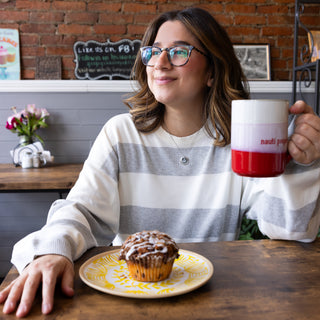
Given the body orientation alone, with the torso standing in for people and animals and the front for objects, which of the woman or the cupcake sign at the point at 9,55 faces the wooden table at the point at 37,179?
the cupcake sign

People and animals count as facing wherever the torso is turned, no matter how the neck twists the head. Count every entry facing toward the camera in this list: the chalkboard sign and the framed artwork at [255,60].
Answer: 2

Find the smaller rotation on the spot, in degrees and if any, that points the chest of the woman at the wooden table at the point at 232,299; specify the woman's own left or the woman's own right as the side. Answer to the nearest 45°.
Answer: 0° — they already face it

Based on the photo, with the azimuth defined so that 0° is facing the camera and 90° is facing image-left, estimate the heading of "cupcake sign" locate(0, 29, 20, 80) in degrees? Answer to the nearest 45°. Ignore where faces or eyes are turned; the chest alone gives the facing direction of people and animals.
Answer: approximately 0°

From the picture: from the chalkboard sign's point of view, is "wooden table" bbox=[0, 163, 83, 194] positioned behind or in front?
in front

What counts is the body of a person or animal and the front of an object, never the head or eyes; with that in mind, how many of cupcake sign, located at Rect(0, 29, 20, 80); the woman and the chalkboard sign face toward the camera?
3

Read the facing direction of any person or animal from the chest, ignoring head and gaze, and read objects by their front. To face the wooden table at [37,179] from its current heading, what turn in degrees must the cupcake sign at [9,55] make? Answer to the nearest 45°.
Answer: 0° — it already faces it

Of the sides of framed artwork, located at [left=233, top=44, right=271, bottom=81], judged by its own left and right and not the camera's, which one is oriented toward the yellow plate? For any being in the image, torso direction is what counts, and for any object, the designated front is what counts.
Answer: front

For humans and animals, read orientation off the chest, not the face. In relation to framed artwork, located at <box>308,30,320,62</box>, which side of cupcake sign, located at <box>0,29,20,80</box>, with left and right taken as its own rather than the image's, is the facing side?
left

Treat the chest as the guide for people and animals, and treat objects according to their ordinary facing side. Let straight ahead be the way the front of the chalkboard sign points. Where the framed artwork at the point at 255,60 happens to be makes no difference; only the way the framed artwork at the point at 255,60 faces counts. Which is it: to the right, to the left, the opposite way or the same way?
the same way

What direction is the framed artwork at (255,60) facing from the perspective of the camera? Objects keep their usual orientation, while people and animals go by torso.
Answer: toward the camera

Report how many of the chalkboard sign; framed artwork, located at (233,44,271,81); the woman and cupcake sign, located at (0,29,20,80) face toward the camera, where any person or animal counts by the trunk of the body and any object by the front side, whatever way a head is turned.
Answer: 4

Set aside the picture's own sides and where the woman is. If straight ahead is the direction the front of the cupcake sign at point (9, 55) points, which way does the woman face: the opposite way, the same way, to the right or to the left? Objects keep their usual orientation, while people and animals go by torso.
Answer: the same way

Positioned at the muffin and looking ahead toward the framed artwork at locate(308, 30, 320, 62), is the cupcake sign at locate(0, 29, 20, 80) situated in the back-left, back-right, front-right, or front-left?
front-left

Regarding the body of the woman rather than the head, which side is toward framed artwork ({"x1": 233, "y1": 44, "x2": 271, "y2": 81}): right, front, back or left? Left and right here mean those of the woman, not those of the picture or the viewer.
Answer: back

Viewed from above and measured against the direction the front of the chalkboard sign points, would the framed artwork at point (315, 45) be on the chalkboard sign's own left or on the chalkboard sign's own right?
on the chalkboard sign's own left

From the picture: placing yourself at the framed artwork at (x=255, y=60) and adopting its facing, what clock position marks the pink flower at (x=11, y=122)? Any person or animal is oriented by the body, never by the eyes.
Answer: The pink flower is roughly at 2 o'clock from the framed artwork.
